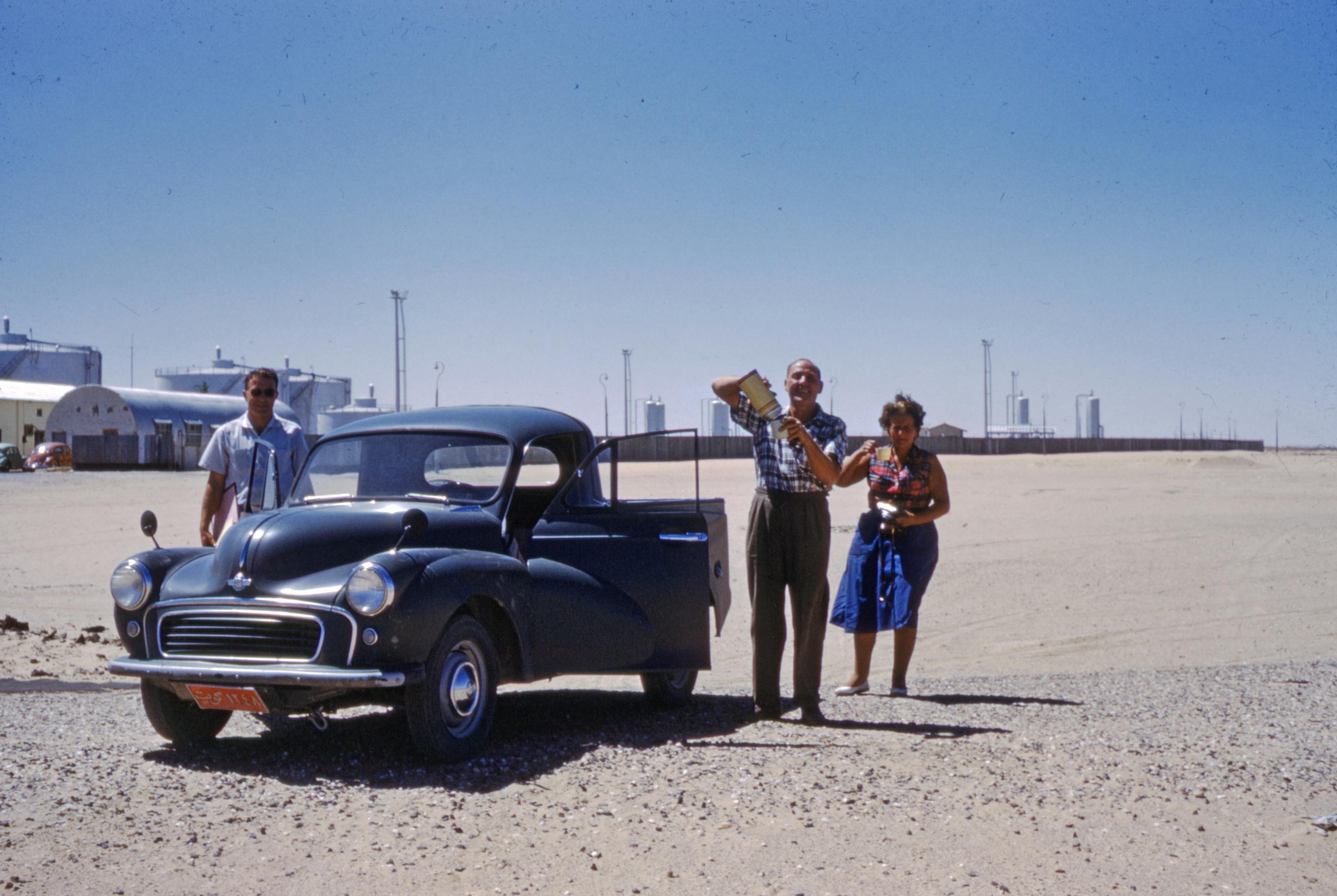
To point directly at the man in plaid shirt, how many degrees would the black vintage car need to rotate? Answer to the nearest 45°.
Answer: approximately 135° to its left

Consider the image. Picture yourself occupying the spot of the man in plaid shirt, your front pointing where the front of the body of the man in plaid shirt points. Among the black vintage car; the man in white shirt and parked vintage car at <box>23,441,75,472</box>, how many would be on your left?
0

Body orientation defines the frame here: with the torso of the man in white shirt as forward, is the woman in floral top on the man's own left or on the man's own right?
on the man's own left

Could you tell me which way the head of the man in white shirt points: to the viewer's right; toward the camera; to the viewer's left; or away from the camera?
toward the camera

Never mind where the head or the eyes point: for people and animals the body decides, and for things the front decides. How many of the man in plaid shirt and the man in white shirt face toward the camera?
2

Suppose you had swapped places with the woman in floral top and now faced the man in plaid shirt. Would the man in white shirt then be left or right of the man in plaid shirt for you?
right

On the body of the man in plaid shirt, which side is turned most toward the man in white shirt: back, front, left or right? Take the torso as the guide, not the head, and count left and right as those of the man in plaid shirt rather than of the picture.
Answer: right

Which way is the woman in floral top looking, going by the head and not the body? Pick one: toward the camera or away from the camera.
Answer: toward the camera

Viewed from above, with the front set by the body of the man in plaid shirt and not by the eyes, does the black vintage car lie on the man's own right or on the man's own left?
on the man's own right

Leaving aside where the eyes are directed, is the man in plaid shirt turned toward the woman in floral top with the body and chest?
no

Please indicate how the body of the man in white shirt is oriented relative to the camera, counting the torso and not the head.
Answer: toward the camera

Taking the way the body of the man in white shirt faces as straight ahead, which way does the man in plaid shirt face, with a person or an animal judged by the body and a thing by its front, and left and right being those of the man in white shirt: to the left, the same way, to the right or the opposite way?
the same way

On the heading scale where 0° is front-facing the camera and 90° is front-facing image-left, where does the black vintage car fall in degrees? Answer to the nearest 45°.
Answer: approximately 45°

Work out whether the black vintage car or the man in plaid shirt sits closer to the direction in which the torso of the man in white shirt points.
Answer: the black vintage car

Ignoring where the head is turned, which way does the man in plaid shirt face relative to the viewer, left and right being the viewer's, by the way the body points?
facing the viewer

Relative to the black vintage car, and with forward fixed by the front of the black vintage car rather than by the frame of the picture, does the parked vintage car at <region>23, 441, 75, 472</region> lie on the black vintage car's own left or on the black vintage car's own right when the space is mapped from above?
on the black vintage car's own right

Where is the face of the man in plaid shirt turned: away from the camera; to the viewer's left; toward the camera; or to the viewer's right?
toward the camera

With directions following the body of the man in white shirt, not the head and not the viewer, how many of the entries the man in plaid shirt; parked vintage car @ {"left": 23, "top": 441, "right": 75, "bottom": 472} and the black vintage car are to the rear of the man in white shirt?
1

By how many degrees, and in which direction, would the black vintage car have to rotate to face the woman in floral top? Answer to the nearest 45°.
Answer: approximately 180°
